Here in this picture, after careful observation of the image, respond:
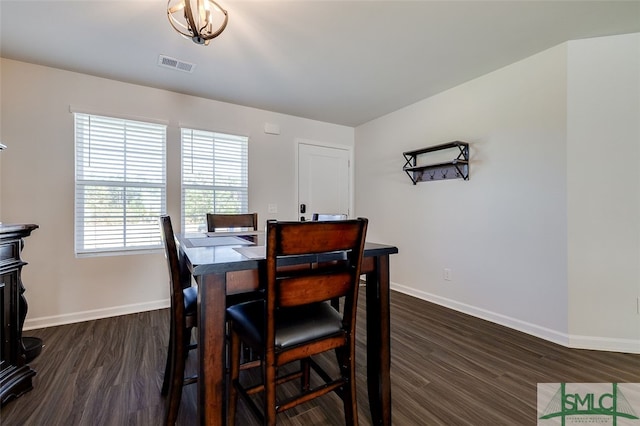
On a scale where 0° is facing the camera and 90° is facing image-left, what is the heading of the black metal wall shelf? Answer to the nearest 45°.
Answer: approximately 45°

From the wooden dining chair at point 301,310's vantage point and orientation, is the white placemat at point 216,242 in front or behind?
in front

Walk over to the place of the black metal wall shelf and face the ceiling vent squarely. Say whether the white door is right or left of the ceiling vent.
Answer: right

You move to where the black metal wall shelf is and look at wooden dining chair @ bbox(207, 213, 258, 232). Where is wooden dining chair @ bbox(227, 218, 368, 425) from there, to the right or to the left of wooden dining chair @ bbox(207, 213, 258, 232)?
left

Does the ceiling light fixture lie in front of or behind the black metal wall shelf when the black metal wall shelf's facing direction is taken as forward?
in front

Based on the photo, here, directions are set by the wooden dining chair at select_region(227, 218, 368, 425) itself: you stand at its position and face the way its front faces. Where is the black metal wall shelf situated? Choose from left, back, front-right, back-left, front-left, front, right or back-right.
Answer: right

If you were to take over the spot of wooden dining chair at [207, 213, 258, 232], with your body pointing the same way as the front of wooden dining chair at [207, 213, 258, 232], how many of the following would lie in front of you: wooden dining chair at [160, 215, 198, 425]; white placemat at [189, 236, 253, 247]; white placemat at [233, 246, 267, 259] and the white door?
3

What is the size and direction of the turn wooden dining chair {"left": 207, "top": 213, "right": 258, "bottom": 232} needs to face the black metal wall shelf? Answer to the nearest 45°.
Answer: approximately 90° to its left

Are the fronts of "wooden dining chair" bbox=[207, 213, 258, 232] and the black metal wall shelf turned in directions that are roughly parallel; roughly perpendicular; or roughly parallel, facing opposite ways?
roughly perpendicular

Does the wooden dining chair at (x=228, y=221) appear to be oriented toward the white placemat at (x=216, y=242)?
yes

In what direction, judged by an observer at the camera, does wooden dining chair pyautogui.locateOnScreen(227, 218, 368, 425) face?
facing away from the viewer and to the left of the viewer

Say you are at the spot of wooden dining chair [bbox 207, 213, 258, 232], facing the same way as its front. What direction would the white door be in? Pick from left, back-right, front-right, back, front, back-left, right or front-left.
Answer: back-left

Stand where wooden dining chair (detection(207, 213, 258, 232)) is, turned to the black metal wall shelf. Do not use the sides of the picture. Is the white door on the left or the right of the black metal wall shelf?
left

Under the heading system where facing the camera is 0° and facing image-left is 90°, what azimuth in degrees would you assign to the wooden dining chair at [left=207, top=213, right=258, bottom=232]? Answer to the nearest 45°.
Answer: approximately 0°
